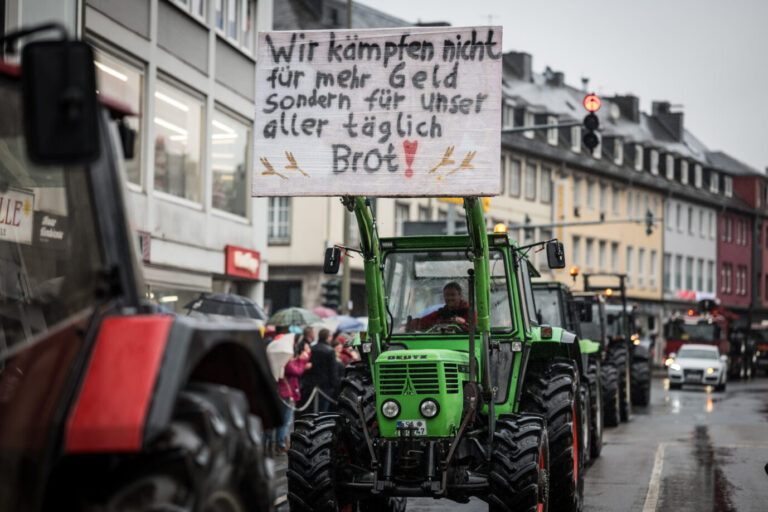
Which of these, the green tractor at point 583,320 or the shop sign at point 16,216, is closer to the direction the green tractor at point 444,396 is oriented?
the shop sign

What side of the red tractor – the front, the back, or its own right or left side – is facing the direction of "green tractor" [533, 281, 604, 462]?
back

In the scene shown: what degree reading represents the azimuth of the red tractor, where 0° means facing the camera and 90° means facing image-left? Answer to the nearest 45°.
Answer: approximately 45°

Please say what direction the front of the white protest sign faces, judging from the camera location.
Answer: facing the viewer

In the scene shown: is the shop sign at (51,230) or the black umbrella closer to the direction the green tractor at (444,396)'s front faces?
the shop sign

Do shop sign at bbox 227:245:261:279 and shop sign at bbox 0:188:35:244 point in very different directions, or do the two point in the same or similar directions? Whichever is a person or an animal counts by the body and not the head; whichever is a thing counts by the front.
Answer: same or similar directions

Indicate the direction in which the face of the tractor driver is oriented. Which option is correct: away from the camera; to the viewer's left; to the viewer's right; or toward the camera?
toward the camera

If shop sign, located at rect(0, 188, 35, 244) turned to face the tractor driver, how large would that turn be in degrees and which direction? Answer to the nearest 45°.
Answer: approximately 90° to its left

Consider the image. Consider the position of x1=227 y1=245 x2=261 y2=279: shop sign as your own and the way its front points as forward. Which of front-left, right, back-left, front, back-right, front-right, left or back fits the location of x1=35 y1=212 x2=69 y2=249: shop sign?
front-right

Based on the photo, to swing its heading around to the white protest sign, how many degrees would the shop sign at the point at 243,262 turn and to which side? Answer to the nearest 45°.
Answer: approximately 45° to its right

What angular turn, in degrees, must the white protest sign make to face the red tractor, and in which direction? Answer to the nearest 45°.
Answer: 0° — it already faces it

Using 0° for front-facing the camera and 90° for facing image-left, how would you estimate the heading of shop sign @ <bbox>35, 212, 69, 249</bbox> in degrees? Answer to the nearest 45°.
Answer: approximately 315°

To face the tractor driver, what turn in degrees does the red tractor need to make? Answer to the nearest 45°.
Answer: approximately 180°
